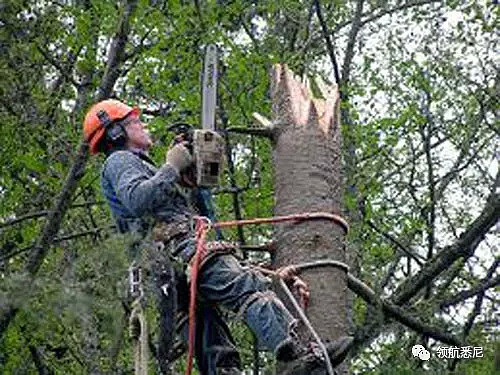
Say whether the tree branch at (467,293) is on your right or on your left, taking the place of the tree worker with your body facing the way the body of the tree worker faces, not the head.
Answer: on your left

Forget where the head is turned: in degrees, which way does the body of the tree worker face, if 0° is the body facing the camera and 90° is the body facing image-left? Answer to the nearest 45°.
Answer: approximately 270°

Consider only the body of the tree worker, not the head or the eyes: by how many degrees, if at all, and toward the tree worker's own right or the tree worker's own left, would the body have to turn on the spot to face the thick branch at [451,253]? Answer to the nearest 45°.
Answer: approximately 45° to the tree worker's own left

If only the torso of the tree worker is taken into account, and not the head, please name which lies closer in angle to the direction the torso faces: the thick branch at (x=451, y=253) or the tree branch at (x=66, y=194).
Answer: the thick branch

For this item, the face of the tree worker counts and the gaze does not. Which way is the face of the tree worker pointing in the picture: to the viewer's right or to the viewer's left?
to the viewer's right
